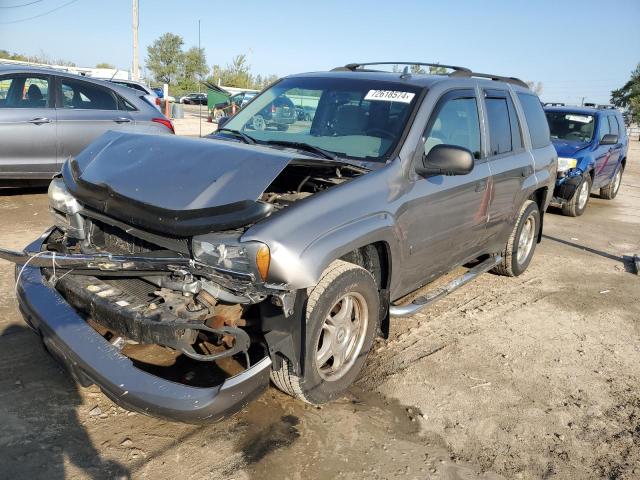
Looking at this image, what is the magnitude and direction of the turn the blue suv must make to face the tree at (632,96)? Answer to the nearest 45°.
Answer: approximately 135° to its right

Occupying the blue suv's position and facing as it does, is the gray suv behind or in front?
in front

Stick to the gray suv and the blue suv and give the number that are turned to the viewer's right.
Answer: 0

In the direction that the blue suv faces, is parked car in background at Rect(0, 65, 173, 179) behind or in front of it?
in front

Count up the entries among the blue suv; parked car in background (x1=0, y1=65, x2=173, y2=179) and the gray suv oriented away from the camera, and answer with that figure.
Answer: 0

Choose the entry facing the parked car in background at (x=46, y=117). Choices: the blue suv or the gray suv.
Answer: the blue suv

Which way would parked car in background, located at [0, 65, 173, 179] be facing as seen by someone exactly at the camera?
facing to the left of the viewer

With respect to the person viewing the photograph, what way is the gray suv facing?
facing the viewer and to the left of the viewer

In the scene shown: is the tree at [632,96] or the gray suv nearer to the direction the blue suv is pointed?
the gray suv

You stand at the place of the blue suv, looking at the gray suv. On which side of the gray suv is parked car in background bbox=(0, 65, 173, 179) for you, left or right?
right

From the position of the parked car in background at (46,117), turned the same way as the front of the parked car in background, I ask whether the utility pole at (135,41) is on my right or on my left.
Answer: on my right

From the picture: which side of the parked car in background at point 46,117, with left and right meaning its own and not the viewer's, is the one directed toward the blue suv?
back

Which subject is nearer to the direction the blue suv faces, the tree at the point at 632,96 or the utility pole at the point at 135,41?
the utility pole
